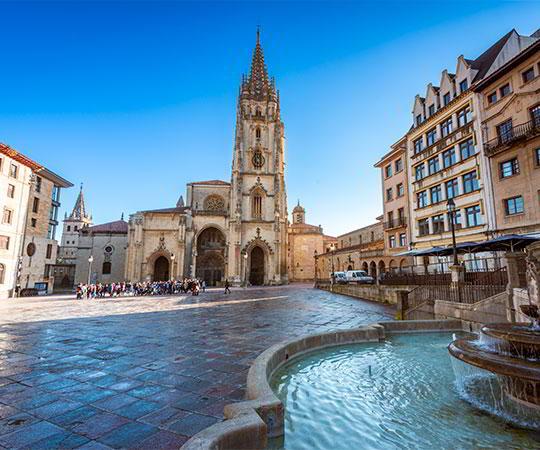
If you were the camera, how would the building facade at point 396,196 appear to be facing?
facing the viewer and to the left of the viewer

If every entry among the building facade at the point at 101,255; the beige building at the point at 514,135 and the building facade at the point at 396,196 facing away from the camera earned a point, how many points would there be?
0

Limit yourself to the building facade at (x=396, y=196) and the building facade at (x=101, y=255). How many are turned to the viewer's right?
0

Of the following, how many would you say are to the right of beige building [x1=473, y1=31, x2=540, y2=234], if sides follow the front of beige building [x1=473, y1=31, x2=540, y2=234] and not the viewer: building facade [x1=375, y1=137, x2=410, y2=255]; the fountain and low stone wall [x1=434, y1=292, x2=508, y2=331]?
1

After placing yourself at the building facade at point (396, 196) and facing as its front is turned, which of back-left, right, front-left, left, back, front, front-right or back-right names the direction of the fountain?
front-left

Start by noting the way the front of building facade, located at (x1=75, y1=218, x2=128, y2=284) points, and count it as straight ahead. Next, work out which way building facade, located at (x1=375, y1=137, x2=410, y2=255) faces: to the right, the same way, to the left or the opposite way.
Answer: to the right

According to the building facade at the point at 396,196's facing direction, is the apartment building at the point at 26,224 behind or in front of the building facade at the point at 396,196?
in front

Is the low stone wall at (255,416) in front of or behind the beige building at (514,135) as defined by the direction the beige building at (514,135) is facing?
in front

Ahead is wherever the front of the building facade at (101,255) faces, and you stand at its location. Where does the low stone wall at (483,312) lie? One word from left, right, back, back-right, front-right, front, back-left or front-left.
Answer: front

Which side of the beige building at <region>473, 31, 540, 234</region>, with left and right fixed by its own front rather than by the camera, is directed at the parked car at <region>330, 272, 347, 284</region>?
right

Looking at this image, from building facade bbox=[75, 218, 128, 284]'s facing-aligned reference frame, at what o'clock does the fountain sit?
The fountain is roughly at 12 o'clock from the building facade.

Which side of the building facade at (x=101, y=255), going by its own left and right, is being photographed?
front
